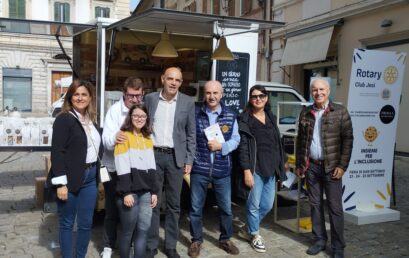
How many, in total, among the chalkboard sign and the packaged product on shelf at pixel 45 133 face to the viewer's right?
0

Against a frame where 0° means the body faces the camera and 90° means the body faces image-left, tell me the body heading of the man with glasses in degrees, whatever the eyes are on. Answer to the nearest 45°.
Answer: approximately 315°

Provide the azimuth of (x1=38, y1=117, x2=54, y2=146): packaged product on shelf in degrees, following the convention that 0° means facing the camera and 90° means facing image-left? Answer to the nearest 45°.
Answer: approximately 0°

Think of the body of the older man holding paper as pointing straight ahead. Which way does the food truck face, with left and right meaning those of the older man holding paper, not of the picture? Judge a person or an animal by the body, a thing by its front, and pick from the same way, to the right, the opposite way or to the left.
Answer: to the left

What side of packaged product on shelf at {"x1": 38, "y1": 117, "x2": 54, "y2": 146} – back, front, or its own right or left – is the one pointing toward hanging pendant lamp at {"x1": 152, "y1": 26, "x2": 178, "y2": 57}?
left

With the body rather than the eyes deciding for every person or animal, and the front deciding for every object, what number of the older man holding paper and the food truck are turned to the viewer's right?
1

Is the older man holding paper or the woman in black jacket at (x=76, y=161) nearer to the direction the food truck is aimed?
the older man holding paper

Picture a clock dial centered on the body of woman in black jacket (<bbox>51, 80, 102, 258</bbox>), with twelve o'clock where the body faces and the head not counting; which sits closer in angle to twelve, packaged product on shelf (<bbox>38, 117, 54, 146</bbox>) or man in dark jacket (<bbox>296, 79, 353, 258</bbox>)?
the man in dark jacket

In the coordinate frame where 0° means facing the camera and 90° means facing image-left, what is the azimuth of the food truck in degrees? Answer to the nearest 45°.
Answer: approximately 270°

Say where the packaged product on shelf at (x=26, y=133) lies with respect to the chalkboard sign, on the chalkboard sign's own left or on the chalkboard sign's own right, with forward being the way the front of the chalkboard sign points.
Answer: on the chalkboard sign's own right
